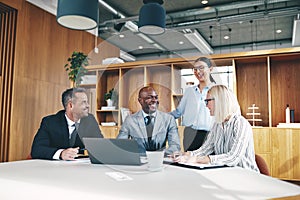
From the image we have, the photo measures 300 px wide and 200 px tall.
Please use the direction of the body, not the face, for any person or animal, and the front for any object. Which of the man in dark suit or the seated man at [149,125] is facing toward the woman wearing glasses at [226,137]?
the man in dark suit

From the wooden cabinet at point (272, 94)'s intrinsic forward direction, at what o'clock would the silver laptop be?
The silver laptop is roughly at 1 o'clock from the wooden cabinet.

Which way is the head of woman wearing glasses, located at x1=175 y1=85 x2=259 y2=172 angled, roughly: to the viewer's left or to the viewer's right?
to the viewer's left

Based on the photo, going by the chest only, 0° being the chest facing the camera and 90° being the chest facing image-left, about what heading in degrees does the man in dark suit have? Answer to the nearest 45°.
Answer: approximately 315°

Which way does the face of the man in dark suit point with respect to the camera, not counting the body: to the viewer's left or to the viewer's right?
to the viewer's right

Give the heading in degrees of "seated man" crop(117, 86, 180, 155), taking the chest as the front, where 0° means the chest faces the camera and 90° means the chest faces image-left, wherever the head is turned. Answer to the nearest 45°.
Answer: approximately 0°

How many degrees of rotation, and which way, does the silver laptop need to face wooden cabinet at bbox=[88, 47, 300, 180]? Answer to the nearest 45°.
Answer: approximately 45° to its right

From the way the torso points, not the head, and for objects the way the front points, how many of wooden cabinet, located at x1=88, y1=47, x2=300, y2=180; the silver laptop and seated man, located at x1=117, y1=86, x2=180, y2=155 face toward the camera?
2

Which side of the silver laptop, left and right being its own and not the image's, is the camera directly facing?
back
